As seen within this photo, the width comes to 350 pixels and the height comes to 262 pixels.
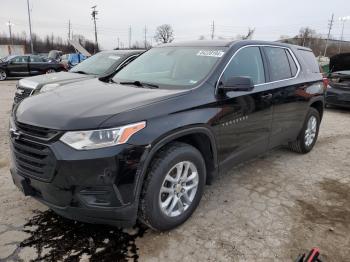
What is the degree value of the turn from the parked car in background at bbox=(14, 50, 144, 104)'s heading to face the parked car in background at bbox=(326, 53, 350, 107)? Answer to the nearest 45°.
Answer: approximately 135° to its left

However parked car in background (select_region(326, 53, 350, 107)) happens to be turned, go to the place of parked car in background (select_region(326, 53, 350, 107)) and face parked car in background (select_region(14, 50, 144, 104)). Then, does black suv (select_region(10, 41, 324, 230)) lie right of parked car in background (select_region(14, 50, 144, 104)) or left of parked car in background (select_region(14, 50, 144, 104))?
left

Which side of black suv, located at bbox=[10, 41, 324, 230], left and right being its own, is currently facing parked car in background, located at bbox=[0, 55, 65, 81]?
right

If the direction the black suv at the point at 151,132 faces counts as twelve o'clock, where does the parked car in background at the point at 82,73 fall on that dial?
The parked car in background is roughly at 4 o'clock from the black suv.

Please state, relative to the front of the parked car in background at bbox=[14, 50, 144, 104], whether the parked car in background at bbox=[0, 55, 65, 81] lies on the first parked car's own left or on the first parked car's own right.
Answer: on the first parked car's own right

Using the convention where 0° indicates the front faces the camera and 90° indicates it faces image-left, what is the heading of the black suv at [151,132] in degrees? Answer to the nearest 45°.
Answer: approximately 45°

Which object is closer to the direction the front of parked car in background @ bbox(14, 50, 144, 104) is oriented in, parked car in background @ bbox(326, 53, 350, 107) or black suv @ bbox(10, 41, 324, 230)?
the black suv

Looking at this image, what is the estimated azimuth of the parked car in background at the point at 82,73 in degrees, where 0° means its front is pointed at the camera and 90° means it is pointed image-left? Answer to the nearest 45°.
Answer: approximately 45°

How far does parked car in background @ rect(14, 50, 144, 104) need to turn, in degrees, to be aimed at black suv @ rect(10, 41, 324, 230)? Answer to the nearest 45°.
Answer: approximately 45° to its left
